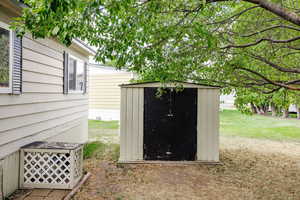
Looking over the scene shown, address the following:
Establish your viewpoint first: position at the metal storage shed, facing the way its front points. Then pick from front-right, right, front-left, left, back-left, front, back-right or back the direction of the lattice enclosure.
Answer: front-right

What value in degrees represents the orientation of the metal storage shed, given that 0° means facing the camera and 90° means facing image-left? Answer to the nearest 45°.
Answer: approximately 0°

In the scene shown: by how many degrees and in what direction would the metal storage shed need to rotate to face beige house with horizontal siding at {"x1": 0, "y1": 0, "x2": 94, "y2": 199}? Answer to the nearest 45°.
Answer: approximately 45° to its right
